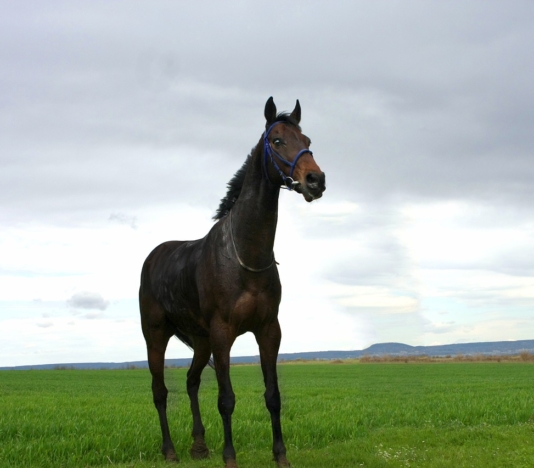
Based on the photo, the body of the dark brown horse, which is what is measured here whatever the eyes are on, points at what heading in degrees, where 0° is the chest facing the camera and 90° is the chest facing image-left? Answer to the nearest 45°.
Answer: approximately 315°
